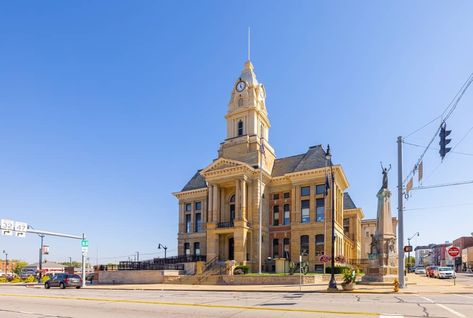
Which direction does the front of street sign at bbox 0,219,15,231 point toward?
toward the camera

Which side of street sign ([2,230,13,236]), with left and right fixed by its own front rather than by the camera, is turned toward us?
front

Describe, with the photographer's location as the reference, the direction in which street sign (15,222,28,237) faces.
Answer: facing the viewer

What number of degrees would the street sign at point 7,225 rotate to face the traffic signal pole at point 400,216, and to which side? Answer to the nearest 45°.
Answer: approximately 45° to its left

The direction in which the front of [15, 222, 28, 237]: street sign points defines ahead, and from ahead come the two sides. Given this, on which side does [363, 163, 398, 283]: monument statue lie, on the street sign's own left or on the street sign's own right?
on the street sign's own left
